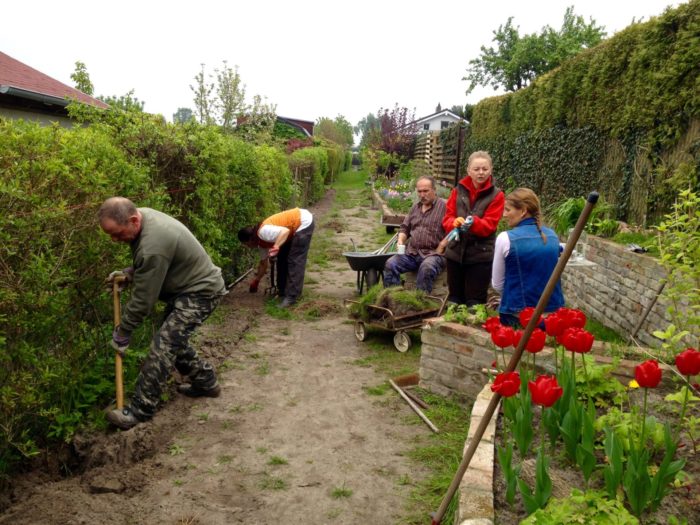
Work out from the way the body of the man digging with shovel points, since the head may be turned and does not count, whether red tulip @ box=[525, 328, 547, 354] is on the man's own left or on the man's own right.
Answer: on the man's own left

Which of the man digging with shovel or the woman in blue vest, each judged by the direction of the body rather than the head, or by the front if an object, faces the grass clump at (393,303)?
the woman in blue vest

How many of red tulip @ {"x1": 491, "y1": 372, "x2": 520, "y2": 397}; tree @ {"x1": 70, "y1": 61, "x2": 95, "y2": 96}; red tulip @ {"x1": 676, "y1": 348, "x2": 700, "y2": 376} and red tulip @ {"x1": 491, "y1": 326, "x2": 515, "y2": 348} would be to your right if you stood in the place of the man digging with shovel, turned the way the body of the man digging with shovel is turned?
1

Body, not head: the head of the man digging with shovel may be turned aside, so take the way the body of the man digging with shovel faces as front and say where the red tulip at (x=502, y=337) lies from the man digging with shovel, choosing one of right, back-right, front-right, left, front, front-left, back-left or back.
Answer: back-left

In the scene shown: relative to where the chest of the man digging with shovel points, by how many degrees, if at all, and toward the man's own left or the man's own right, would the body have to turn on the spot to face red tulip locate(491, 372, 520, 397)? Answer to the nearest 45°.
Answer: approximately 135° to the man's own left

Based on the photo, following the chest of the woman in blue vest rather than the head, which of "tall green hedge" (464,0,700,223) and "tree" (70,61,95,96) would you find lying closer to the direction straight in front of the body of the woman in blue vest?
the tree

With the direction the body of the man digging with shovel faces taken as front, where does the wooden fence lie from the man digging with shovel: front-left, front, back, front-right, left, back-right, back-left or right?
back-right

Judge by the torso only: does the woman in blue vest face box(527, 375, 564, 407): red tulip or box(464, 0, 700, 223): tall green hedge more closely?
the tall green hedge

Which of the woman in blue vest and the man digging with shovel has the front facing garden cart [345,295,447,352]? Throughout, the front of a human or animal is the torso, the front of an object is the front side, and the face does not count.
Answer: the woman in blue vest

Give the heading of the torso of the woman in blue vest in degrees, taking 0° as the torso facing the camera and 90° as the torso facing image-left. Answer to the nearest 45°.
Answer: approximately 135°

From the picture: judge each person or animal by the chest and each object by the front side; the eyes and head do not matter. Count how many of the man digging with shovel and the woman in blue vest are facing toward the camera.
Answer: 0

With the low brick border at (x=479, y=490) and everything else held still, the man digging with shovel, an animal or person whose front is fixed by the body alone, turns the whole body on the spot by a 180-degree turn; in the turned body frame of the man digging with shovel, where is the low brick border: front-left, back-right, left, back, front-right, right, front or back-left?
front-right

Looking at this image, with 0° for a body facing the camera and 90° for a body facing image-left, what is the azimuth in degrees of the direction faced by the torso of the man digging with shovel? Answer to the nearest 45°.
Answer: approximately 90°

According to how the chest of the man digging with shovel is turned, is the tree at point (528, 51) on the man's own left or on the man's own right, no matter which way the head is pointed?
on the man's own right

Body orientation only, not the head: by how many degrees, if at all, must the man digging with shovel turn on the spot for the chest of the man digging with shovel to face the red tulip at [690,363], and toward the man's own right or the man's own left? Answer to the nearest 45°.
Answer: approximately 135° to the man's own left

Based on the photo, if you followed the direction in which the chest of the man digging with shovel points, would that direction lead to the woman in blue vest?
no

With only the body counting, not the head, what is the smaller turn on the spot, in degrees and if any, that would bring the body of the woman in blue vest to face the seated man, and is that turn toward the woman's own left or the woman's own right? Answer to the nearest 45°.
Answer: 0° — they already face them

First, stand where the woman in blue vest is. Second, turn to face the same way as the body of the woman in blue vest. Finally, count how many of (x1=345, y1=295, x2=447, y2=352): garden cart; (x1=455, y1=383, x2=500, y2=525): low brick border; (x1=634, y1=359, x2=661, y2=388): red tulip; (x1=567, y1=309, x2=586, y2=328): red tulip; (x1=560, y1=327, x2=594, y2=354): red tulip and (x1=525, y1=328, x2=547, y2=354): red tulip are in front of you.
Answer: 1
